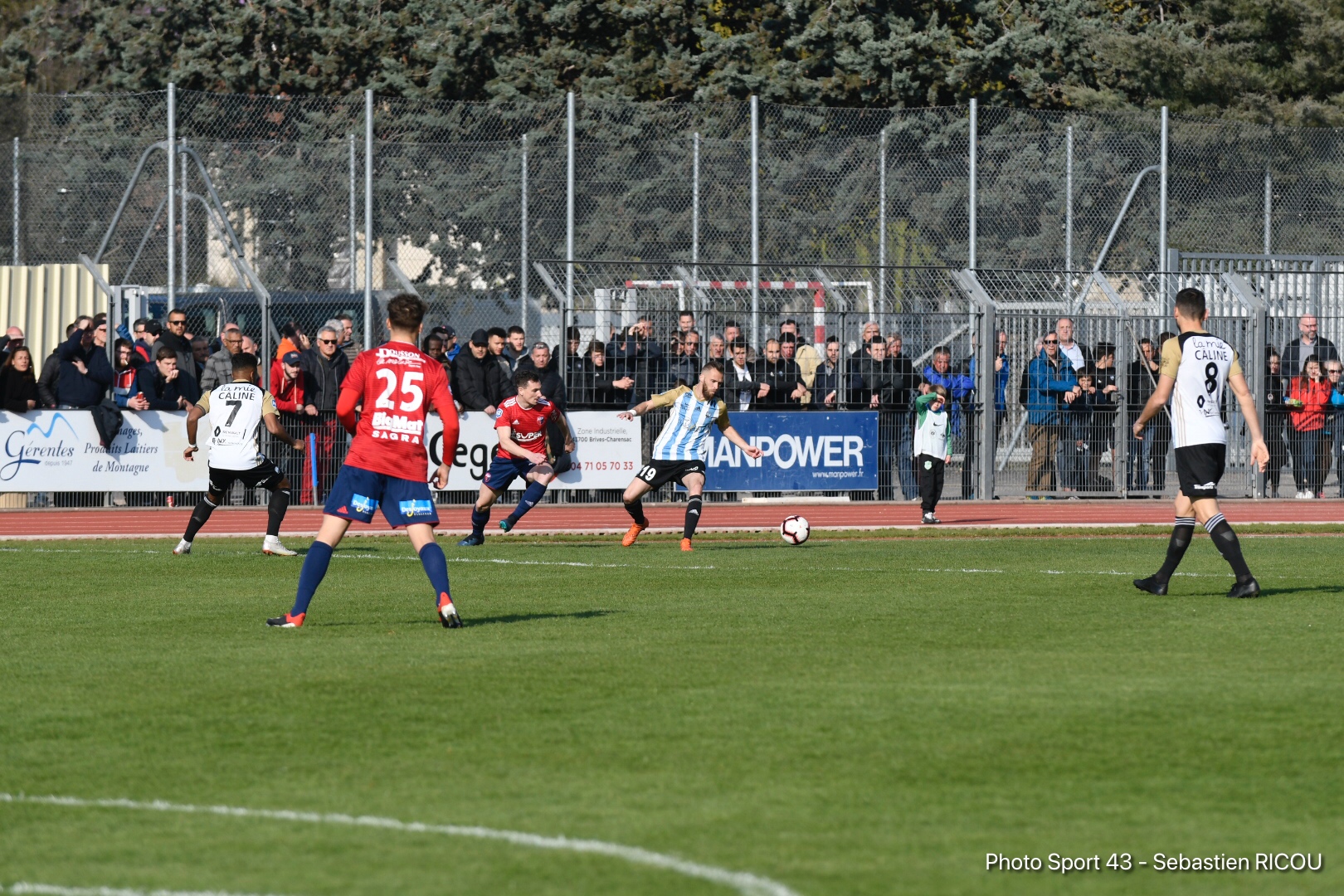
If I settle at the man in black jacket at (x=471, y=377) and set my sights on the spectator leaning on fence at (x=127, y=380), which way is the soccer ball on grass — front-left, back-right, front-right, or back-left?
back-left

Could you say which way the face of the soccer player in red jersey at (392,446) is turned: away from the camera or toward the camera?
away from the camera

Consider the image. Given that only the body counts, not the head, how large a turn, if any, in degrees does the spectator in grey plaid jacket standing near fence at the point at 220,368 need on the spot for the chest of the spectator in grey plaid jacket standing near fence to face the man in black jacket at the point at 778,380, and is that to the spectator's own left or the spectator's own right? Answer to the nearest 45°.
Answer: approximately 45° to the spectator's own left

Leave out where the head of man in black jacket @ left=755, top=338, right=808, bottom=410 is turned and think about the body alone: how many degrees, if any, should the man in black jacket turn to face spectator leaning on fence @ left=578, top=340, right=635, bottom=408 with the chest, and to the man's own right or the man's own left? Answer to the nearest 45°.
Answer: approximately 90° to the man's own right

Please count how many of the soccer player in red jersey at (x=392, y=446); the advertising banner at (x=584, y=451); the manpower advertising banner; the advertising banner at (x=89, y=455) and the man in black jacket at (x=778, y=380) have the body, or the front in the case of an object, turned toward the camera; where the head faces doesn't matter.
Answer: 4

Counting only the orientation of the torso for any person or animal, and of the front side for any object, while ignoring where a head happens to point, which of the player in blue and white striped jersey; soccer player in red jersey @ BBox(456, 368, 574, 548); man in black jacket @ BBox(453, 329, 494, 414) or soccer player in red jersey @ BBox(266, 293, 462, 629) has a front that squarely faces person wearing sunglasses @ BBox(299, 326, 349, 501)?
soccer player in red jersey @ BBox(266, 293, 462, 629)

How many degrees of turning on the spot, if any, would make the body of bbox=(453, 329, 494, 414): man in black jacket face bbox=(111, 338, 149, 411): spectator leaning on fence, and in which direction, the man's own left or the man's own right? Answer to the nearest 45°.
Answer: approximately 135° to the man's own right

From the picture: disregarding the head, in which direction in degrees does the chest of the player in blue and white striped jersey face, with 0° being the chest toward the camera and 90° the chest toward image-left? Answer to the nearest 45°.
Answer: approximately 315°
